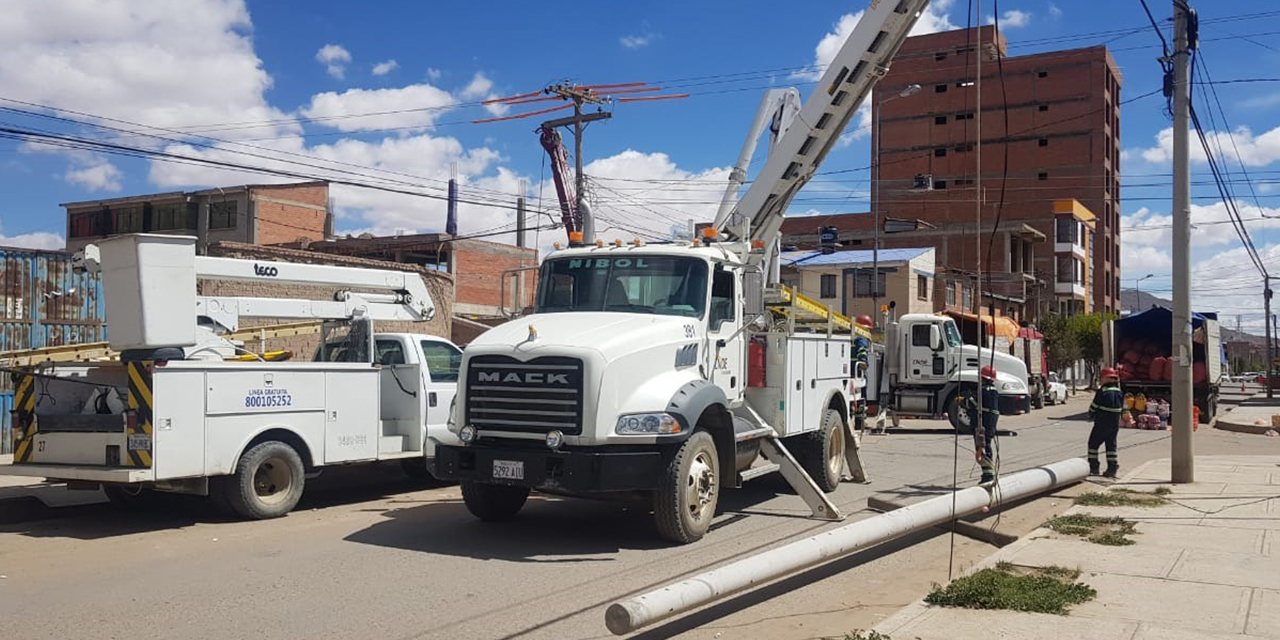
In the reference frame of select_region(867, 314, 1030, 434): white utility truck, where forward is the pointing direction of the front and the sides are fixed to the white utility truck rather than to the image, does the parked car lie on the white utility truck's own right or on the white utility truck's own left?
on the white utility truck's own left

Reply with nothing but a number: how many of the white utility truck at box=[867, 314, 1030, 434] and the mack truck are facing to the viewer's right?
1

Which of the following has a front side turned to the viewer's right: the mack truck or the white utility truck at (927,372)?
the white utility truck

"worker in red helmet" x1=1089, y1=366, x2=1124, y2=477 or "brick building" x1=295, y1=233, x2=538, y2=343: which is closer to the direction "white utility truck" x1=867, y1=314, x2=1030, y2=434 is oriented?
the worker in red helmet

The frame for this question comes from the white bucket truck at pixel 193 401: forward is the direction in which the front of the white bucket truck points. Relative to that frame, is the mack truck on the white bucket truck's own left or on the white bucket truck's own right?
on the white bucket truck's own right

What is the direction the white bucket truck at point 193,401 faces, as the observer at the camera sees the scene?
facing away from the viewer and to the right of the viewer

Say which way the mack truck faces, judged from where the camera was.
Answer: facing the viewer and to the left of the viewer

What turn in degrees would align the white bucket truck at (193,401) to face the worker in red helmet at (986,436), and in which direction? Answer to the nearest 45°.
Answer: approximately 45° to its right

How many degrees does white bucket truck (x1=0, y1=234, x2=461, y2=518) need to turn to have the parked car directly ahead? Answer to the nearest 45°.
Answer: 0° — it already faces it

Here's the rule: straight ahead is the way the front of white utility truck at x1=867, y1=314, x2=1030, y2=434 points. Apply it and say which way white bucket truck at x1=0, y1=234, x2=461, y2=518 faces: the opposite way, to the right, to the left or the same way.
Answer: to the left

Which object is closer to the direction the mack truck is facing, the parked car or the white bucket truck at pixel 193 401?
the white bucket truck

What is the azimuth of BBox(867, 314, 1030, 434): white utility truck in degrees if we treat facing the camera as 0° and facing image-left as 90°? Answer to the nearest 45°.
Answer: approximately 270°
